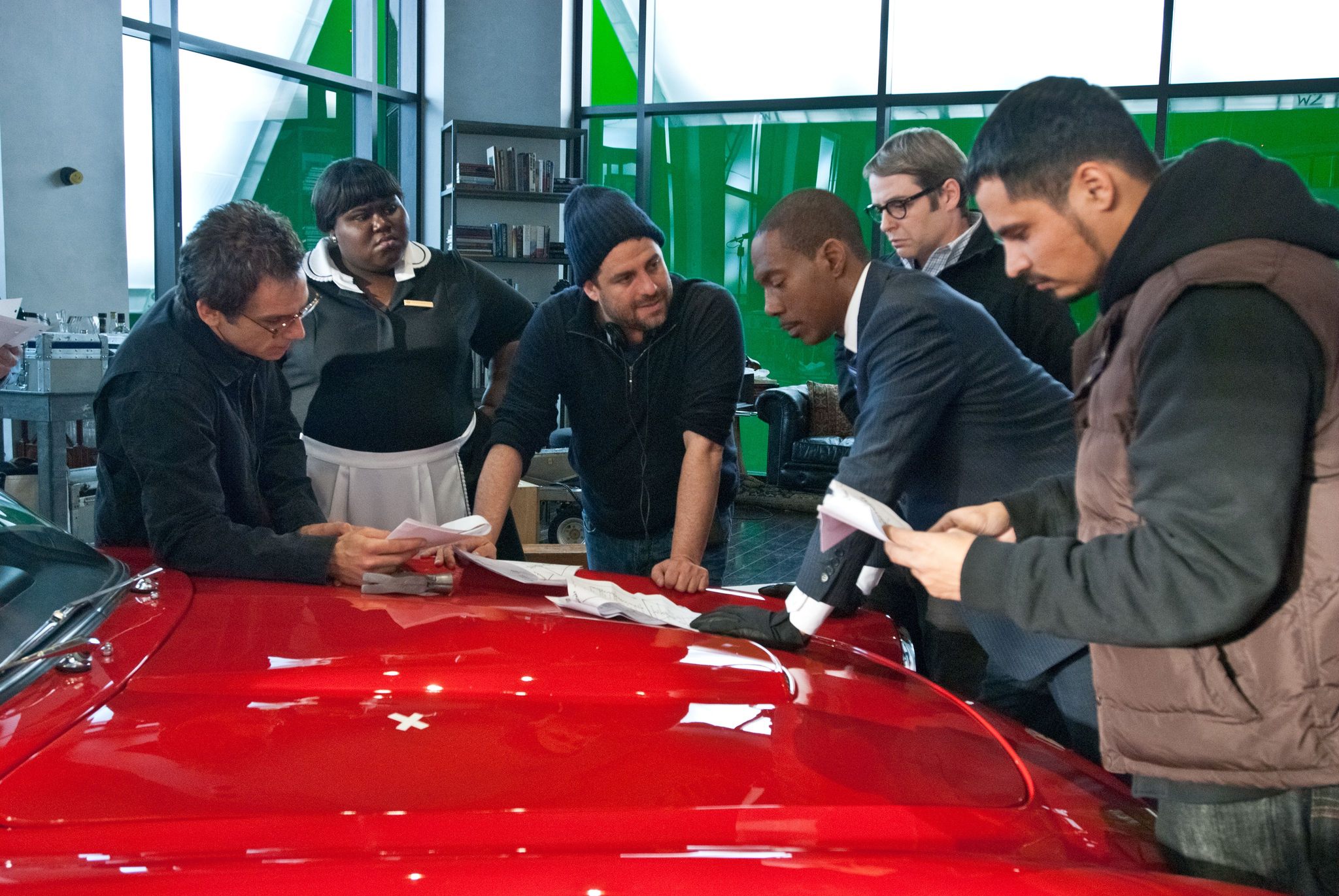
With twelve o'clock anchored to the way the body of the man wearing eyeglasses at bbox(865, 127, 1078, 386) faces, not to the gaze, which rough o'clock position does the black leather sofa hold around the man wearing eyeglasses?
The black leather sofa is roughly at 4 o'clock from the man wearing eyeglasses.

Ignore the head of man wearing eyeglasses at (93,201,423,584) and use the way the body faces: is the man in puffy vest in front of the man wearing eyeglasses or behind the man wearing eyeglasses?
in front

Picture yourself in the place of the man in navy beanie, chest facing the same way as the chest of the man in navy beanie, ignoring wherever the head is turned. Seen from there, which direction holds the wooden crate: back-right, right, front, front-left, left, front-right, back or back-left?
back

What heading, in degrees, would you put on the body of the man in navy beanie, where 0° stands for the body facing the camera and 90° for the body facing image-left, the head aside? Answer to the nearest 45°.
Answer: approximately 0°

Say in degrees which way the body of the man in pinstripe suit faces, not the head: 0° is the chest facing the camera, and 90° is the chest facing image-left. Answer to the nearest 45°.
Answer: approximately 90°

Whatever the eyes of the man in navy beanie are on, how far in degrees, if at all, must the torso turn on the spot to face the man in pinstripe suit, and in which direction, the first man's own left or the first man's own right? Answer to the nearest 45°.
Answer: approximately 45° to the first man's own left

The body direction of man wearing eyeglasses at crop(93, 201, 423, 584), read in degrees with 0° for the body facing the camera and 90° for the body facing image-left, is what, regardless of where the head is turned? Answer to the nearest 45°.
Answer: approximately 315°

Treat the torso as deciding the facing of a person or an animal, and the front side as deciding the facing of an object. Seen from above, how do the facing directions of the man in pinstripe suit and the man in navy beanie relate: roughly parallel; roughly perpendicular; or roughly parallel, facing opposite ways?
roughly perpendicular

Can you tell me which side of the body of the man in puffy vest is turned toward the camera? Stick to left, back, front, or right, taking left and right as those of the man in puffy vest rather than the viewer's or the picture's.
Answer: left

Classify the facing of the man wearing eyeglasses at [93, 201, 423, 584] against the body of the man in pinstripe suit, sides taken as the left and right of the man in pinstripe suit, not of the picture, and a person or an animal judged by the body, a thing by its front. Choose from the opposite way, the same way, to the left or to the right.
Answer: the opposite way

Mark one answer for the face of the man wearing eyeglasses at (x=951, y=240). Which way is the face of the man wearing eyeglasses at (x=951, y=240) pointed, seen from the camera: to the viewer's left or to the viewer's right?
to the viewer's left

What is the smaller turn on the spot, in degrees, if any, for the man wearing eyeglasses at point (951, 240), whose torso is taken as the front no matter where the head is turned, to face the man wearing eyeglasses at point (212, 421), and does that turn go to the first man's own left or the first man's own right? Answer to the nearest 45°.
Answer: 0° — they already face them

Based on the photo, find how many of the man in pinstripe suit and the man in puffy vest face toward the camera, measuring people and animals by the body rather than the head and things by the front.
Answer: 0

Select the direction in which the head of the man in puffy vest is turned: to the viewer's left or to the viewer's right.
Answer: to the viewer's left

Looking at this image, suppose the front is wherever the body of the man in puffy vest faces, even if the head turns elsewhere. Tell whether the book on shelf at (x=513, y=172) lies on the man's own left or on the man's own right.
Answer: on the man's own right
